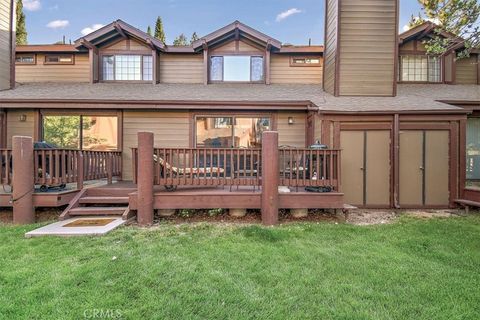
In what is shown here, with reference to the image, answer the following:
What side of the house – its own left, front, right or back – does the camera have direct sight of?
front

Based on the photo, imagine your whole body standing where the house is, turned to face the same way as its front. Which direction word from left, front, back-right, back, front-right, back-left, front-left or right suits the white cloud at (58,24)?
back-right

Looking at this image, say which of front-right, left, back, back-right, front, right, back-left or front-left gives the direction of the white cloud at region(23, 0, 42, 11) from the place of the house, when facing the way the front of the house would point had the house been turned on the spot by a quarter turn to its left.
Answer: back-left

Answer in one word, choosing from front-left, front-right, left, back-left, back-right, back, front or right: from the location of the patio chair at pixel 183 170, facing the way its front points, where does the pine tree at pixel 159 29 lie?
left

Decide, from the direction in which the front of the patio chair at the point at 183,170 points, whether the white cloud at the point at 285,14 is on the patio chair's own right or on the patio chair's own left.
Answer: on the patio chair's own left

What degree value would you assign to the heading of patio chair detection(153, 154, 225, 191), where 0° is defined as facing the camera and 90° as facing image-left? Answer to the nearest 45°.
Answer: approximately 270°

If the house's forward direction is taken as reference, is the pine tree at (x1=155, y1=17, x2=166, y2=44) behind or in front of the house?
behind

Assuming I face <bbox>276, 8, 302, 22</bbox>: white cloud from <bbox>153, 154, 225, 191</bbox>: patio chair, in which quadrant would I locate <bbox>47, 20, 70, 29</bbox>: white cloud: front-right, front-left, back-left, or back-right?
front-left
